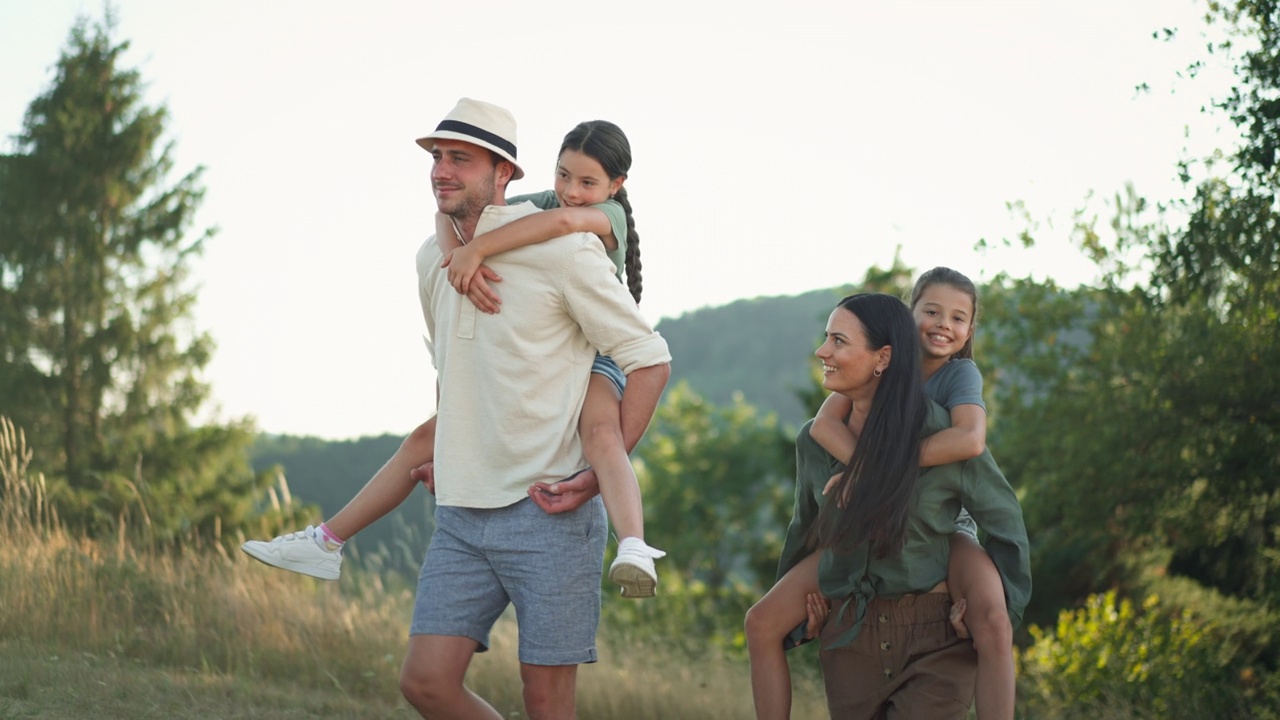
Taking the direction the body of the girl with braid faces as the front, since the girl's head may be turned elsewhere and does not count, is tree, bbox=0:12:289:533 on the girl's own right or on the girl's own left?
on the girl's own right

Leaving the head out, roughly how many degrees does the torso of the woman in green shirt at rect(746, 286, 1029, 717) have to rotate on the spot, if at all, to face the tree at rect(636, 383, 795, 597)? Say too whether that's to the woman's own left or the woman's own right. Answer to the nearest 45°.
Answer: approximately 135° to the woman's own right

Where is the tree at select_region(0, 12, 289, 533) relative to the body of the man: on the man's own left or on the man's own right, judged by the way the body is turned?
on the man's own right

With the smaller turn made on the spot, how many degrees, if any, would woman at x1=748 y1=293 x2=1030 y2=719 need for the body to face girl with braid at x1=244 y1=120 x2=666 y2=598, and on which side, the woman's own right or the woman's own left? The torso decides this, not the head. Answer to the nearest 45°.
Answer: approximately 45° to the woman's own right

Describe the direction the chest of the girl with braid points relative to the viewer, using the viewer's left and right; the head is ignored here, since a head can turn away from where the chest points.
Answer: facing the viewer and to the left of the viewer

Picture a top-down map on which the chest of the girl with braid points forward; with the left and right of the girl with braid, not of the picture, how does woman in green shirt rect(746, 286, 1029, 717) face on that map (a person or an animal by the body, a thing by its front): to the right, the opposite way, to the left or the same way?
the same way

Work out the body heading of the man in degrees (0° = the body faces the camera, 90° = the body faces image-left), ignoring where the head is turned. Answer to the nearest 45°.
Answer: approximately 45°

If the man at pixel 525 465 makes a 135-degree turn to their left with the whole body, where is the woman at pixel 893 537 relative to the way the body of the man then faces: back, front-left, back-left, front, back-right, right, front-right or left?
front

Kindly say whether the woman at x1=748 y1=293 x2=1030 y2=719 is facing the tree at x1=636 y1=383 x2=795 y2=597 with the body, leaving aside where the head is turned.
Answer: no

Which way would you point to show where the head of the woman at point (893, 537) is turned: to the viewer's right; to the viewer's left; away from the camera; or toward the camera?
to the viewer's left

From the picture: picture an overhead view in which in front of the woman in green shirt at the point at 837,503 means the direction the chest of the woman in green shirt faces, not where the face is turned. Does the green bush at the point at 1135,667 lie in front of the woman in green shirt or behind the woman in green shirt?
behind

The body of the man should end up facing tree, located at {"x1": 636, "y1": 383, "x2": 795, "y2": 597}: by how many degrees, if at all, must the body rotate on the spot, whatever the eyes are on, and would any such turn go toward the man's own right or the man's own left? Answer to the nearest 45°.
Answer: approximately 135° to the man's own right

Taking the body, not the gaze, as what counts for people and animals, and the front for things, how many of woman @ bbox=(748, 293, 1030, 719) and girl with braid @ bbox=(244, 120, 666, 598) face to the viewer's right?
0

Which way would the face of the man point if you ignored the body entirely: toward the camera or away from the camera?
toward the camera

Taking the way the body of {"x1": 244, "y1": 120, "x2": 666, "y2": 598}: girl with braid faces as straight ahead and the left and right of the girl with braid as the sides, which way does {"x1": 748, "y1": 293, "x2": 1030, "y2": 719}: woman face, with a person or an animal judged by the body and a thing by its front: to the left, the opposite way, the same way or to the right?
the same way

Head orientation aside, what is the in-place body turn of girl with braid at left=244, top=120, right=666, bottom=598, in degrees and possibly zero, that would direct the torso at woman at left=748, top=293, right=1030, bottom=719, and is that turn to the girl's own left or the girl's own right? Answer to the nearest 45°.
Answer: approximately 135° to the girl's own left
